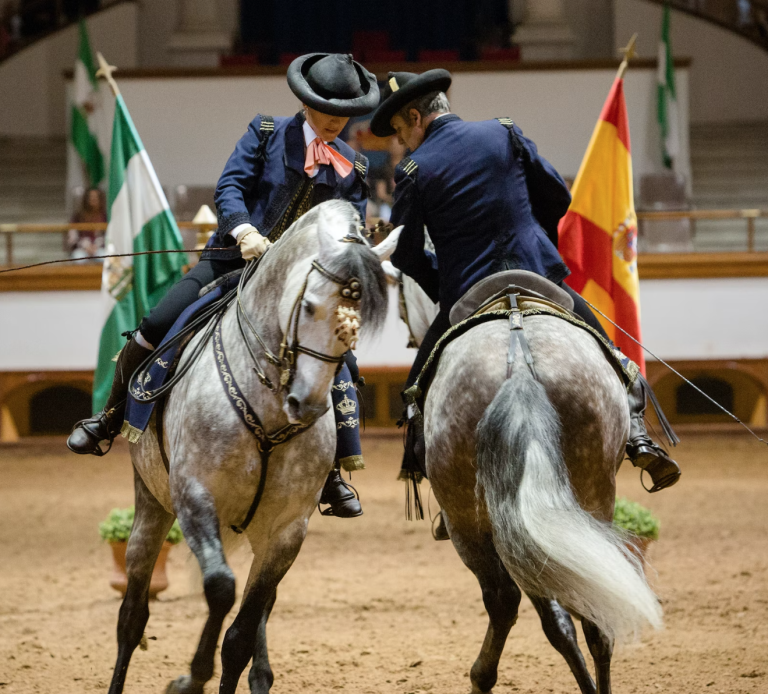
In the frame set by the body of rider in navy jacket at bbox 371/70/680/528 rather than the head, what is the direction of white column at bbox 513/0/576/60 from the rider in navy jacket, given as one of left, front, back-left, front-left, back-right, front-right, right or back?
front

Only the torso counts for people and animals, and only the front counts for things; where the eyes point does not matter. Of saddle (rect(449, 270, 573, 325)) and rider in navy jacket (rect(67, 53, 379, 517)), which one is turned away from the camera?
the saddle

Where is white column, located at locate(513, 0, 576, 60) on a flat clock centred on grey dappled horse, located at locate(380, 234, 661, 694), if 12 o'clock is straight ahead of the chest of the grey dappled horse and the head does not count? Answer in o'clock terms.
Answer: The white column is roughly at 12 o'clock from the grey dappled horse.

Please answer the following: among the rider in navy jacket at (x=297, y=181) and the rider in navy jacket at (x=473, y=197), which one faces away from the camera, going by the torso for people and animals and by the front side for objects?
the rider in navy jacket at (x=473, y=197)

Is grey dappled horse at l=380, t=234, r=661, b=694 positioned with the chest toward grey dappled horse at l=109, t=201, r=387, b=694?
no

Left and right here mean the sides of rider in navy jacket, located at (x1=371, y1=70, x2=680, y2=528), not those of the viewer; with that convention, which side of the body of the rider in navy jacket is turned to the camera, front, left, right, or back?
back

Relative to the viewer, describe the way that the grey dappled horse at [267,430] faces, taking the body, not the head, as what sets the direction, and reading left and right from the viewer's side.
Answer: facing the viewer and to the right of the viewer

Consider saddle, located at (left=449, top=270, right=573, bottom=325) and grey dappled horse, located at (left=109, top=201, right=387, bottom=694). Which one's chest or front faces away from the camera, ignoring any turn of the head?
the saddle

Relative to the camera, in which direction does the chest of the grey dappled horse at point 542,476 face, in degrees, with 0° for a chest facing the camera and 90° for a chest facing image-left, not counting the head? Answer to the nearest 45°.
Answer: approximately 180°

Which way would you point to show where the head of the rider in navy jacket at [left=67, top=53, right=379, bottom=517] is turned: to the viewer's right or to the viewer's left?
to the viewer's right

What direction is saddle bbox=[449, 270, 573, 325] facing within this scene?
away from the camera

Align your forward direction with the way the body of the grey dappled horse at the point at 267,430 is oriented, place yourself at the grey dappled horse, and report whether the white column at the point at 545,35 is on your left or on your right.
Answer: on your left

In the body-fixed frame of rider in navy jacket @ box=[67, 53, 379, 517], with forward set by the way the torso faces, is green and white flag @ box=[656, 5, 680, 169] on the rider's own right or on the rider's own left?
on the rider's own left
